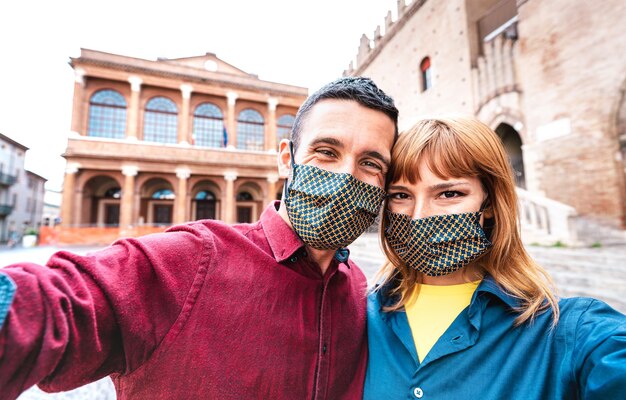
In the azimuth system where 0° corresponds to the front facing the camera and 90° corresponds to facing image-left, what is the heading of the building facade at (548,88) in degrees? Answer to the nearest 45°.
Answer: approximately 45°

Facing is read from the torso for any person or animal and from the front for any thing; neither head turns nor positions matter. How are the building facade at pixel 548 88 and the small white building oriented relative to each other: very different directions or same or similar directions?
very different directions

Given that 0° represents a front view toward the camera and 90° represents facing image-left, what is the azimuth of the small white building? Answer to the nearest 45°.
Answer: approximately 315°

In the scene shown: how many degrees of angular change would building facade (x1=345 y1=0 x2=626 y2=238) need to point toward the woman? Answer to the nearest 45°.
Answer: approximately 45° to its left

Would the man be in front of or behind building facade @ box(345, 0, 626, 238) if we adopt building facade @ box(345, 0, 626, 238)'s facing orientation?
in front

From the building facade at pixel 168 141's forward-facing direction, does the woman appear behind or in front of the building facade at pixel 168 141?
in front

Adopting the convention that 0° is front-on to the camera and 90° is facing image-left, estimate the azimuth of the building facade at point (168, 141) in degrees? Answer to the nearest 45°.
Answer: approximately 315°
